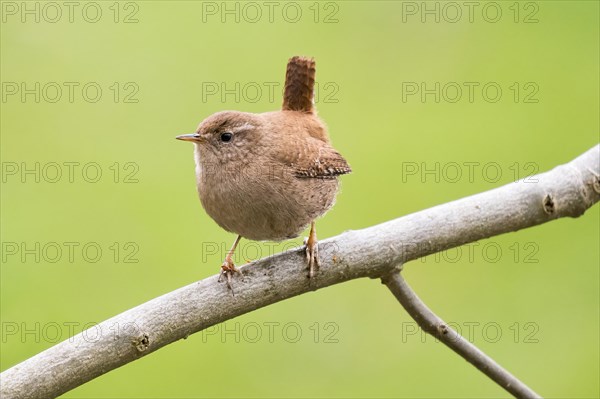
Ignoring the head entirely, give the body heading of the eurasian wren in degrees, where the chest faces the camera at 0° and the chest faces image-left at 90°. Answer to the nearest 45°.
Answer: approximately 45°
